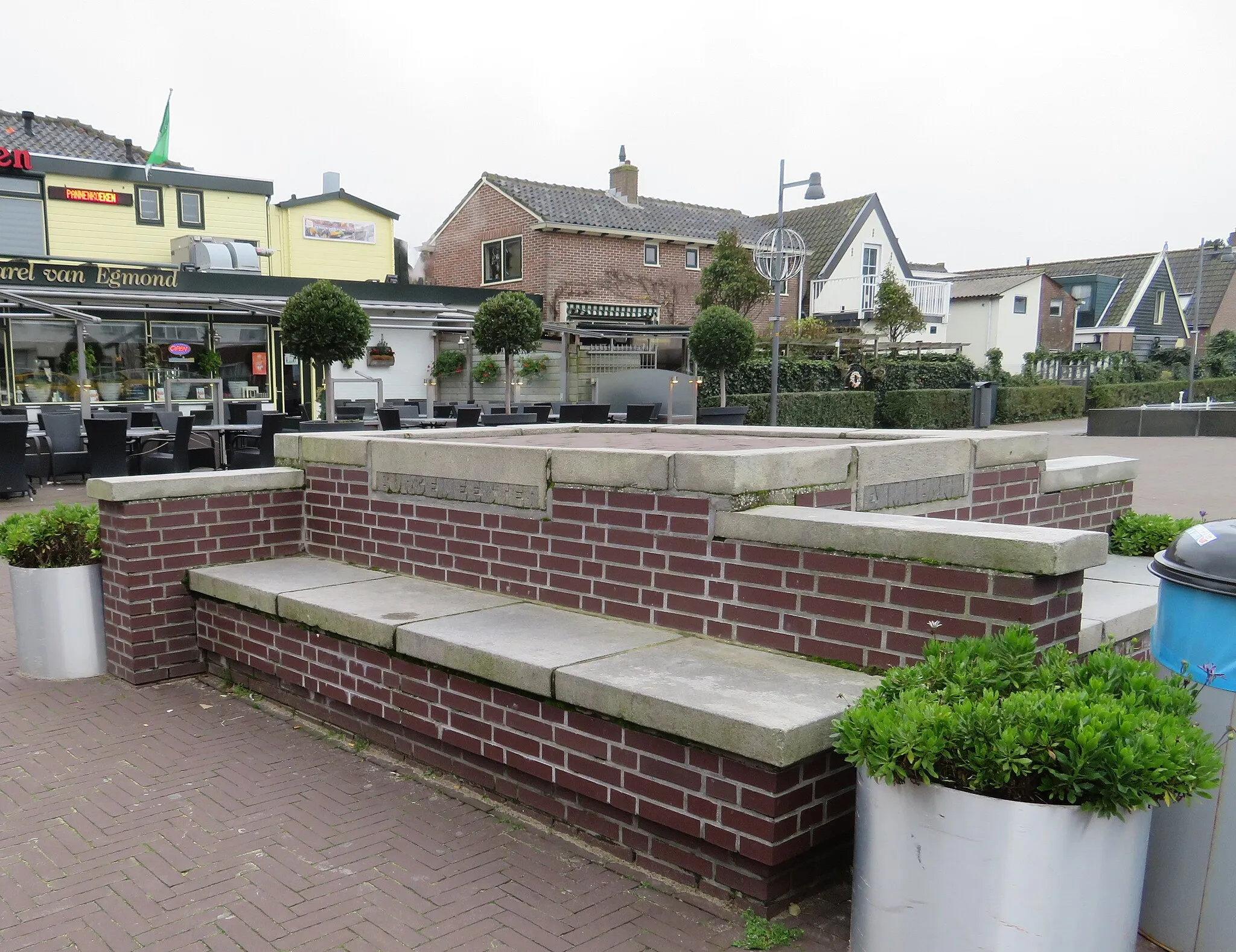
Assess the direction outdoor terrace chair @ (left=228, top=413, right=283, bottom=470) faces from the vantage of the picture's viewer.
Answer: facing to the left of the viewer

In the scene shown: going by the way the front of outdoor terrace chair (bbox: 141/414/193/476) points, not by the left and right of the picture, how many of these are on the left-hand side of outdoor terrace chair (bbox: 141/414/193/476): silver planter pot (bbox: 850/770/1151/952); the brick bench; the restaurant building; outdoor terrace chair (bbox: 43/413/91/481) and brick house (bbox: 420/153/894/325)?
2

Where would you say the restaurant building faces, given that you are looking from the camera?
facing the viewer

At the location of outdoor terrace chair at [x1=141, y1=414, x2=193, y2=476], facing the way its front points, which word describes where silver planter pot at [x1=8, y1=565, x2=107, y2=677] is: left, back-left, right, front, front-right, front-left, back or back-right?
left

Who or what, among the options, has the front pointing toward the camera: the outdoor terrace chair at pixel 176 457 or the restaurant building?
the restaurant building

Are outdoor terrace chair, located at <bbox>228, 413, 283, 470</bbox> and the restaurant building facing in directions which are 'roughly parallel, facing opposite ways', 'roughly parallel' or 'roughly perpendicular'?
roughly perpendicular

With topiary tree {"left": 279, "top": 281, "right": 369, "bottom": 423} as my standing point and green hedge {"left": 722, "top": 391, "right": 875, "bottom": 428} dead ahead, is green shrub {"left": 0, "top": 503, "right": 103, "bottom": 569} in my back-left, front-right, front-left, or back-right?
back-right
